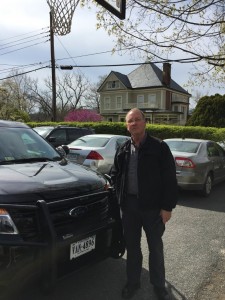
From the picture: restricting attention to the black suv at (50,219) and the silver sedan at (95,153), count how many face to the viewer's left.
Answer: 0

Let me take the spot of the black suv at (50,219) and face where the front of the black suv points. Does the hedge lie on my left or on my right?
on my left

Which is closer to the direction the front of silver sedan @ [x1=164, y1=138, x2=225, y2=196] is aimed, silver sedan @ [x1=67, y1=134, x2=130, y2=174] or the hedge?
the hedge

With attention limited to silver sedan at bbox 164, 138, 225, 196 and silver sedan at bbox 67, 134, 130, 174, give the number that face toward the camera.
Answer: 0

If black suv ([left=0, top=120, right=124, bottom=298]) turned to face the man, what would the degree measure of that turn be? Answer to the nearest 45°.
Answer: approximately 45° to its left

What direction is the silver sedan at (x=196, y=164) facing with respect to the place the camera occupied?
facing away from the viewer and to the right of the viewer

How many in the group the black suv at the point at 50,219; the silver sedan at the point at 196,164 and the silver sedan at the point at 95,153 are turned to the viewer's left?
0

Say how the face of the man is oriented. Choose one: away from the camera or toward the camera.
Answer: toward the camera

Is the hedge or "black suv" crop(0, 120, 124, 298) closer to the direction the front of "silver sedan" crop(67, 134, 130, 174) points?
the hedge

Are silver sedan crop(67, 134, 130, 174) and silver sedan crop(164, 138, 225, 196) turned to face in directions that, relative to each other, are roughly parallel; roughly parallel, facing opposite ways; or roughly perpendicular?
roughly parallel

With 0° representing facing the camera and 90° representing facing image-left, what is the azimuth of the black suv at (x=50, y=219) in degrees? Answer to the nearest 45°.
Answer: approximately 315°

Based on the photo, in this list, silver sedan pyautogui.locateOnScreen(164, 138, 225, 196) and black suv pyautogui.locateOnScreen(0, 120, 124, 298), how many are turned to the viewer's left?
0

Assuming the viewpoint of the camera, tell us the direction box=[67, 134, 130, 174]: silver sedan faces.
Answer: facing away from the viewer and to the right of the viewer

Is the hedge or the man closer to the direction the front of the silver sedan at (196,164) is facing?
the hedge

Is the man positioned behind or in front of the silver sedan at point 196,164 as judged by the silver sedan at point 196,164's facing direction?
behind

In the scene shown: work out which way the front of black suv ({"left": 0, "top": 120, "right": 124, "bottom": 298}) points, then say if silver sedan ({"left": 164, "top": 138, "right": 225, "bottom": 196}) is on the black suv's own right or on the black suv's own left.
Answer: on the black suv's own left

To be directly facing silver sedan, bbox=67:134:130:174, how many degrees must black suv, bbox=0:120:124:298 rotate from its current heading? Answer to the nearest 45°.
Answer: approximately 135° to its left
